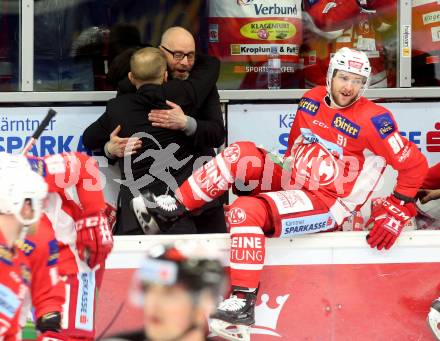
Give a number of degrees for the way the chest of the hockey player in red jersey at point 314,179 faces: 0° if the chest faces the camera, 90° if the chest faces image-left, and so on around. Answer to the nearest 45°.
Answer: approximately 45°

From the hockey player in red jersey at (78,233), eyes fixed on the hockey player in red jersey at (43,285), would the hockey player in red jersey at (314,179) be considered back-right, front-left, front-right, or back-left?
back-left

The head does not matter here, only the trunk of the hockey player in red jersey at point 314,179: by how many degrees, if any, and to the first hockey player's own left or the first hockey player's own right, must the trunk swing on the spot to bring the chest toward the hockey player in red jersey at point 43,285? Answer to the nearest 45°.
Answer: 0° — they already face them
